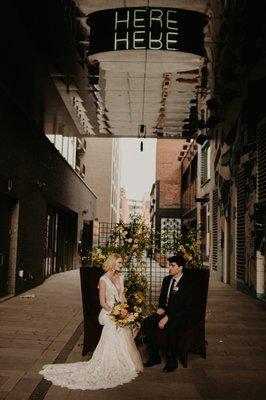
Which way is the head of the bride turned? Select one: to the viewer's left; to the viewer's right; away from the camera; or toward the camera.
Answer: to the viewer's right

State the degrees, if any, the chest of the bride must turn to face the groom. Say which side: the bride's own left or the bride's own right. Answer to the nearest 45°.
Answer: approximately 45° to the bride's own left

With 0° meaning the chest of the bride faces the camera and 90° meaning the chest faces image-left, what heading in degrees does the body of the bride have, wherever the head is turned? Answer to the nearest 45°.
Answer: approximately 315°

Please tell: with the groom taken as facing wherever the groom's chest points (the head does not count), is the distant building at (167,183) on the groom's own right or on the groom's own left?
on the groom's own right

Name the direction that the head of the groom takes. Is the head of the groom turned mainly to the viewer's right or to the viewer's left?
to the viewer's left

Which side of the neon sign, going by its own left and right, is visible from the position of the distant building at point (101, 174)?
back
